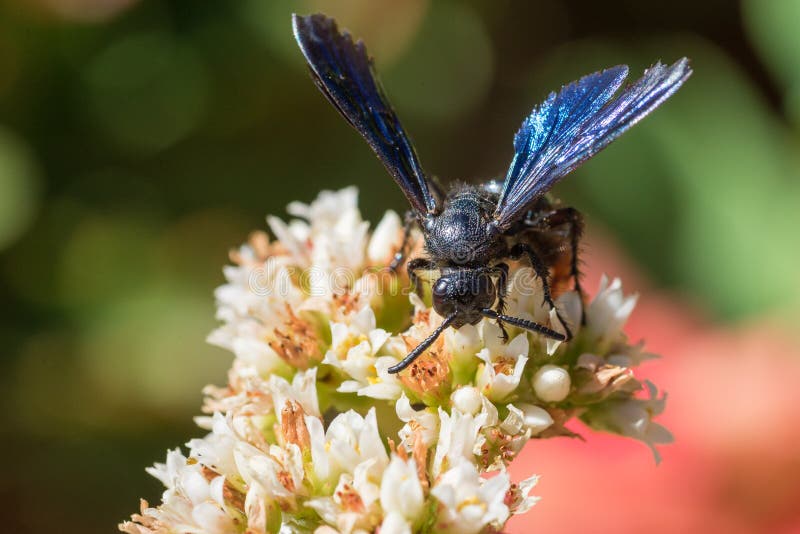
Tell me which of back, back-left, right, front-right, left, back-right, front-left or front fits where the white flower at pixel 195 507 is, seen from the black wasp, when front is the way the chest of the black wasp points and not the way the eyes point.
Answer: right

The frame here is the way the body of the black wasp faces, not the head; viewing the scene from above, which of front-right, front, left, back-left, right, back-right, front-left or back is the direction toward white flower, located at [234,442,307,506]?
right

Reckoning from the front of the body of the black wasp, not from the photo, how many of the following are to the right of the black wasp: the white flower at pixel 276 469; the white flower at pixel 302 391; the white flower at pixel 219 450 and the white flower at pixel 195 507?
4

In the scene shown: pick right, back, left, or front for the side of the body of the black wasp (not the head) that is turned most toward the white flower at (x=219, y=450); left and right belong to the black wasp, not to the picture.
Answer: right

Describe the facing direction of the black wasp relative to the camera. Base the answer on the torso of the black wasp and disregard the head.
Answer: toward the camera

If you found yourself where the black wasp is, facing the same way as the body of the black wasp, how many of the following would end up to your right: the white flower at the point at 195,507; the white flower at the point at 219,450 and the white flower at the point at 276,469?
3
